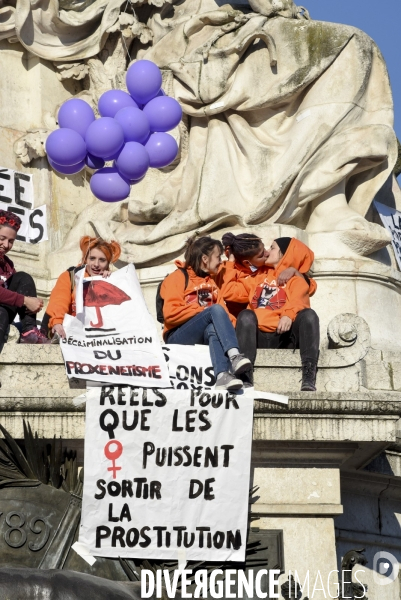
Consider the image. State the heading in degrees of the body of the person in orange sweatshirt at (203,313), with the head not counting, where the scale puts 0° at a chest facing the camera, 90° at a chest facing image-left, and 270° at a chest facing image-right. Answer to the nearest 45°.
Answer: approximately 315°

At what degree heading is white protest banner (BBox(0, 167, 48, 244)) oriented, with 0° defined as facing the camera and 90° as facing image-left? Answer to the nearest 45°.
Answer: approximately 0°

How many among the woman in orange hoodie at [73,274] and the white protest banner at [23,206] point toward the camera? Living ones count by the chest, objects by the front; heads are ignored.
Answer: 2

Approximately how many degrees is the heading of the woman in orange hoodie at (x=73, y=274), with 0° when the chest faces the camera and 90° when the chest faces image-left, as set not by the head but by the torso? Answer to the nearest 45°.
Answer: approximately 0°
